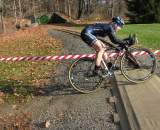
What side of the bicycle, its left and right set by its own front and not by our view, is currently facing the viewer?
right

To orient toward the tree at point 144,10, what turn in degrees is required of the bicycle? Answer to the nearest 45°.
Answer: approximately 90° to its left

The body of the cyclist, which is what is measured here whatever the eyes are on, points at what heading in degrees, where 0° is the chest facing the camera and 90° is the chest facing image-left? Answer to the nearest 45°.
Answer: approximately 270°

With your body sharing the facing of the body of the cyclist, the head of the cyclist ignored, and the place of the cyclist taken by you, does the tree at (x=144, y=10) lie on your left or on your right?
on your left
